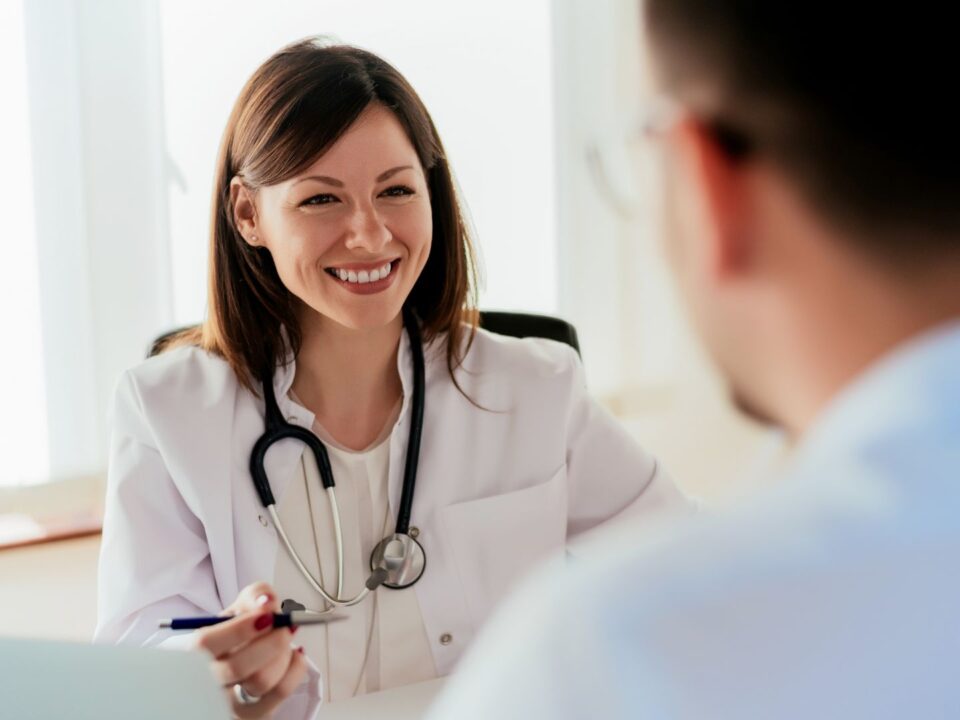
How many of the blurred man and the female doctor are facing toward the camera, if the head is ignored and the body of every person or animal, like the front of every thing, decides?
1

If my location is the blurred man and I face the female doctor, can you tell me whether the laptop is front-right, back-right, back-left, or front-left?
front-left

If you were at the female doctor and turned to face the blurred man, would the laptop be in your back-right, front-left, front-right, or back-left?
front-right

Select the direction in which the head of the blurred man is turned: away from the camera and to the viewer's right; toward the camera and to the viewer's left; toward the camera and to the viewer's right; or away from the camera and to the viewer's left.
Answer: away from the camera and to the viewer's left

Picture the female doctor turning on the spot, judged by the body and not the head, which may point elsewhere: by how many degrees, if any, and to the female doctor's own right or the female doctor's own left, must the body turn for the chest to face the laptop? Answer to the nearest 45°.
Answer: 0° — they already face it

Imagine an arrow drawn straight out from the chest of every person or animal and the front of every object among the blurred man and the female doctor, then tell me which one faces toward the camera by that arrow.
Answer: the female doctor

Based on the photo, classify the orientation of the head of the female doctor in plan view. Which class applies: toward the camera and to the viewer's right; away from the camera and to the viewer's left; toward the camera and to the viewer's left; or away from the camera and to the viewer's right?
toward the camera and to the viewer's right

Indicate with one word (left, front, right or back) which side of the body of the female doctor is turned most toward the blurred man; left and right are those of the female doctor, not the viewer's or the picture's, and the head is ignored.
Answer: front

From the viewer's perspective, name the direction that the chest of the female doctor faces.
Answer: toward the camera

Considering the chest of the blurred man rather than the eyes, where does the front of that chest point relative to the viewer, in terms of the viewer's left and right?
facing away from the viewer and to the left of the viewer
